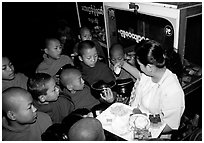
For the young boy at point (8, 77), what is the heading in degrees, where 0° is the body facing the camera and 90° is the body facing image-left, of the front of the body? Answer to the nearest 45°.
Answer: approximately 315°

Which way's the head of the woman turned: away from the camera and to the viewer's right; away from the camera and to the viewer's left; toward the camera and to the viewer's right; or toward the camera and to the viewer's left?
away from the camera and to the viewer's left

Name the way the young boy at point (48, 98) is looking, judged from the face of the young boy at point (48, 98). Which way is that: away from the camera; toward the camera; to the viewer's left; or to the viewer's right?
to the viewer's right

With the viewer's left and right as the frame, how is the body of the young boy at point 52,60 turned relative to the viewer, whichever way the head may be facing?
facing the viewer and to the right of the viewer

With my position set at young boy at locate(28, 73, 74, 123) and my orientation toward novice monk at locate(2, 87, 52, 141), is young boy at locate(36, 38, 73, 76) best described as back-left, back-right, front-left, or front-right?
back-right

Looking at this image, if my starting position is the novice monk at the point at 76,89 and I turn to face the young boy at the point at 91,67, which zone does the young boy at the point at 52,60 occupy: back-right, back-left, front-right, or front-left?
front-left

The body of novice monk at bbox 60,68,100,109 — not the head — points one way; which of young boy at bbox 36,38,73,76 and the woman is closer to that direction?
the woman

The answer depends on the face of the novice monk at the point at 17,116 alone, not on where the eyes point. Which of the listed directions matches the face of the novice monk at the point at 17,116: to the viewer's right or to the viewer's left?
to the viewer's right

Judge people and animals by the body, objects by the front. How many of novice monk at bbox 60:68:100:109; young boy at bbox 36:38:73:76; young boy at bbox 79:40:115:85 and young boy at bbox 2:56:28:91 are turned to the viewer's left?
0

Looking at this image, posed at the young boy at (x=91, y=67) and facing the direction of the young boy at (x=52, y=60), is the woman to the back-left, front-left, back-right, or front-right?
back-left

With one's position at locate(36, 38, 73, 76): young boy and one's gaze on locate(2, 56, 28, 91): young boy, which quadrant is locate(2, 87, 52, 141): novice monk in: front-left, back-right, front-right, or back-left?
front-left

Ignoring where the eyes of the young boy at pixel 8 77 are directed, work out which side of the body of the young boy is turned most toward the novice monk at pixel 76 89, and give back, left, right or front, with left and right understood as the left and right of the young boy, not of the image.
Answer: front

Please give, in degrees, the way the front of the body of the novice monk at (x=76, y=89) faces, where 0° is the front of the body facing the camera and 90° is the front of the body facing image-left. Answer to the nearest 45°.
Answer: approximately 270°

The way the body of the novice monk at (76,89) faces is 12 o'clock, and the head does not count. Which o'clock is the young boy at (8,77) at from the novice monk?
The young boy is roughly at 7 o'clock from the novice monk.

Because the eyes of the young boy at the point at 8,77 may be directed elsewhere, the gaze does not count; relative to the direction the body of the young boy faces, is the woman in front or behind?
in front
